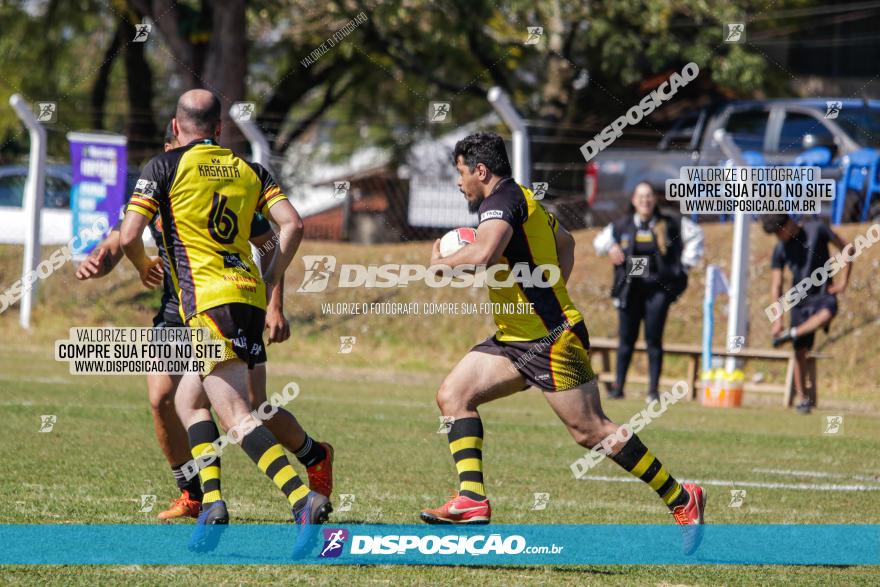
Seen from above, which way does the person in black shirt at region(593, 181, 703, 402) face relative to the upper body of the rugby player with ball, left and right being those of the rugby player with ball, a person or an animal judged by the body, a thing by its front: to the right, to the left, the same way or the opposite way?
to the left

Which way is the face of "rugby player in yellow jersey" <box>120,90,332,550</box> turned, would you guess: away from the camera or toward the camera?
away from the camera

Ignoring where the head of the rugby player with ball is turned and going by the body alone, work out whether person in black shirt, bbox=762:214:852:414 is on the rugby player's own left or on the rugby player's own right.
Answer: on the rugby player's own right

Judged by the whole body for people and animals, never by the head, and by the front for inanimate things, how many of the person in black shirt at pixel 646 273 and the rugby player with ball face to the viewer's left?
1

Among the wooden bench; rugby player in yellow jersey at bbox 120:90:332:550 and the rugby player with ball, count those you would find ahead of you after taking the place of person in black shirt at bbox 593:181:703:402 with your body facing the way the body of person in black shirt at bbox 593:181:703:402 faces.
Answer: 2

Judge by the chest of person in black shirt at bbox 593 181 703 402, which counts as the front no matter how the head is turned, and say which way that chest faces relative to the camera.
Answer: toward the camera

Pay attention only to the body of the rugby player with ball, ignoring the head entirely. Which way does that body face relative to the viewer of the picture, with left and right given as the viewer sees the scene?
facing to the left of the viewer

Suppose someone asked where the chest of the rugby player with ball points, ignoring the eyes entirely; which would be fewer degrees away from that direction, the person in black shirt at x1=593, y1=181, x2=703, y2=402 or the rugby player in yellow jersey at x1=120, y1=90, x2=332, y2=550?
the rugby player in yellow jersey

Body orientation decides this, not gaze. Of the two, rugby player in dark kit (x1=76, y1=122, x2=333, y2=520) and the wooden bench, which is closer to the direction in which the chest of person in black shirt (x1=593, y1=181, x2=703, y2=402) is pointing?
the rugby player in dark kit

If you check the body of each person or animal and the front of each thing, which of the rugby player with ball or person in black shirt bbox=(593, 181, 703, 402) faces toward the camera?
the person in black shirt

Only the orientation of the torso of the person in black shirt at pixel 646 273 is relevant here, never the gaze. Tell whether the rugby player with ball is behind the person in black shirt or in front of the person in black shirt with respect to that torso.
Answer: in front

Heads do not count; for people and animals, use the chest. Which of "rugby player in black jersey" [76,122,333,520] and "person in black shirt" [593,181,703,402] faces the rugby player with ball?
the person in black shirt

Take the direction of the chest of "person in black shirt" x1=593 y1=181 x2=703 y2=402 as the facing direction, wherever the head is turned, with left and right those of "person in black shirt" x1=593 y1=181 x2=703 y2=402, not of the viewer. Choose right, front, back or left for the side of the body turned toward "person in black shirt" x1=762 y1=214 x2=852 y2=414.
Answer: left
